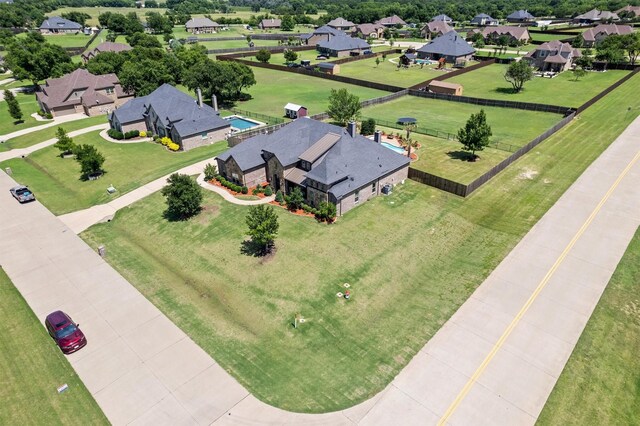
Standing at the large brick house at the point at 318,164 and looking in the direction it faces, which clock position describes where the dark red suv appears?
The dark red suv is roughly at 12 o'clock from the large brick house.

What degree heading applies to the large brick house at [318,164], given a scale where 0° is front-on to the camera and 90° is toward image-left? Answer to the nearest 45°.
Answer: approximately 45°

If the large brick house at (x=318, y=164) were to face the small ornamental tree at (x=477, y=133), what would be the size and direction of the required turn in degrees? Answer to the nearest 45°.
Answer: approximately 135° to its left

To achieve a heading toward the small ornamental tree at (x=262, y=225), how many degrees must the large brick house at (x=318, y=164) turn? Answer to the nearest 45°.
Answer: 0° — it already faces it

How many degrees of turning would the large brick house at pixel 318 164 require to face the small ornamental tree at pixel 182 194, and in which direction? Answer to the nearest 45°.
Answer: approximately 45° to its right

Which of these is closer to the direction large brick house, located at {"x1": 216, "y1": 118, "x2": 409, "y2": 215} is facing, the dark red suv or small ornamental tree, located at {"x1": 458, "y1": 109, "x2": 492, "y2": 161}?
the dark red suv
